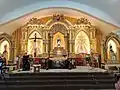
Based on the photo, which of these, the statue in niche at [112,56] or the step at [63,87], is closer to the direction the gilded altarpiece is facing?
the step

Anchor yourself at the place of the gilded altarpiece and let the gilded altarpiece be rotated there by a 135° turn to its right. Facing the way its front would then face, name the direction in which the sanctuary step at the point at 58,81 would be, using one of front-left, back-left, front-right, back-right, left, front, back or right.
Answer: back-left

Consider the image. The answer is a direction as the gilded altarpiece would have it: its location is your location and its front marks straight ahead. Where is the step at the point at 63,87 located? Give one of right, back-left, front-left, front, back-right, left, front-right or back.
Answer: front

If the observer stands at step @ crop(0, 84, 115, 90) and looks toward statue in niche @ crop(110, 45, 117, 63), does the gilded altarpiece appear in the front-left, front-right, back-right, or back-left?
front-left

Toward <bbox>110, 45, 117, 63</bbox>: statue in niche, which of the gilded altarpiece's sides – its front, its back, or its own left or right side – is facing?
left

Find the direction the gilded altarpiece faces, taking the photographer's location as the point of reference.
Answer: facing the viewer
